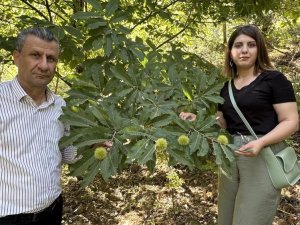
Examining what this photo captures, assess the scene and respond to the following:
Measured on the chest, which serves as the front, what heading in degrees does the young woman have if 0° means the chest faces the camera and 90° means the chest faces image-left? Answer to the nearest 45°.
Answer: approximately 45°

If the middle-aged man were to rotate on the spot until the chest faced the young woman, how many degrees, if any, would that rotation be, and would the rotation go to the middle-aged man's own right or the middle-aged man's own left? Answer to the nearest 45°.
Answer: approximately 45° to the middle-aged man's own left

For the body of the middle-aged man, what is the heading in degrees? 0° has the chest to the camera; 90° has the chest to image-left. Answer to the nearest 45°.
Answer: approximately 315°
